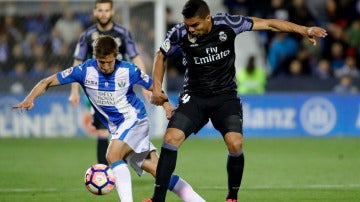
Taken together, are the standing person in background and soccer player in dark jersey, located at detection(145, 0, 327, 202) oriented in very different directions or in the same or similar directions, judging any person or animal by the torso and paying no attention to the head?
same or similar directions

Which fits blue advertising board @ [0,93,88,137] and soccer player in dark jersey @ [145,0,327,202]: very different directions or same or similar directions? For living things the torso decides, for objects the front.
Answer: same or similar directions

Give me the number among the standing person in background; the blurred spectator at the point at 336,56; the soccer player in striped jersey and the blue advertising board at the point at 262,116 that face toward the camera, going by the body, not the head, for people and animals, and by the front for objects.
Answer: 4

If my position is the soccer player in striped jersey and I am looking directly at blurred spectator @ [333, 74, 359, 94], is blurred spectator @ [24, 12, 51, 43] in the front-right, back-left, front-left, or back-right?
front-left

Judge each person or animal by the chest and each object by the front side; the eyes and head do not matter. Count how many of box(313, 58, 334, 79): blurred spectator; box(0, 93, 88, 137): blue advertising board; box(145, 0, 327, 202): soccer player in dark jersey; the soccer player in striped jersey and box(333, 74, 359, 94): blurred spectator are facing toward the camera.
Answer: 5

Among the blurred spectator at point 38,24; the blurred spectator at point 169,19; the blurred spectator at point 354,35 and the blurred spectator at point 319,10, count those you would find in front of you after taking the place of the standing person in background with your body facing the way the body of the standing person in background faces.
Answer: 0

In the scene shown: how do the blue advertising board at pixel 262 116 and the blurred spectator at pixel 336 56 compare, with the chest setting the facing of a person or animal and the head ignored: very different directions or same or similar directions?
same or similar directions

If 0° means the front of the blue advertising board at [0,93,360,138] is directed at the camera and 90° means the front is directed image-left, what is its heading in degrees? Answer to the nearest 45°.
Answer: approximately 0°

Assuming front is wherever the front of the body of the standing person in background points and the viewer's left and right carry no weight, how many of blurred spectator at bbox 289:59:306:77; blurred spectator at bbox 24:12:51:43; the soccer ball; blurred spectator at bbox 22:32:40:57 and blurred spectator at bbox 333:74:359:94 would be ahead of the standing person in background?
1

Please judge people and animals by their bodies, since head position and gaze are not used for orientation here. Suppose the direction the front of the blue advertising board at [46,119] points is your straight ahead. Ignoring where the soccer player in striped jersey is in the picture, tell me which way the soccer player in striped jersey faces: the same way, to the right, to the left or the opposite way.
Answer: the same way

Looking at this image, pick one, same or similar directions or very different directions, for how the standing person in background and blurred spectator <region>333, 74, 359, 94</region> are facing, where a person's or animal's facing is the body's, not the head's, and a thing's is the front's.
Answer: same or similar directions

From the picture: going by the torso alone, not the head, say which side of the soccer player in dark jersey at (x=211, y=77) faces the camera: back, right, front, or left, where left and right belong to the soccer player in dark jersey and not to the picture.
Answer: front

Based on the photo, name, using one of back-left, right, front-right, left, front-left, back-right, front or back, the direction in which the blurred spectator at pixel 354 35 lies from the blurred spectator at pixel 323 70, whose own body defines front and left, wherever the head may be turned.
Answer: back-left

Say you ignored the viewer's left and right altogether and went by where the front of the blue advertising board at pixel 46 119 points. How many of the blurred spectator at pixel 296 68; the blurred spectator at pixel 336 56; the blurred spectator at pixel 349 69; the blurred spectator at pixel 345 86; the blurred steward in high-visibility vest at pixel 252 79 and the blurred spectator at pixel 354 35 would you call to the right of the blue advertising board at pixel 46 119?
0

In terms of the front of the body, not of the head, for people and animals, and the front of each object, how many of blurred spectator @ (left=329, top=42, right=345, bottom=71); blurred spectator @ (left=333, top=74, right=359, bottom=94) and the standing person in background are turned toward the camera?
3

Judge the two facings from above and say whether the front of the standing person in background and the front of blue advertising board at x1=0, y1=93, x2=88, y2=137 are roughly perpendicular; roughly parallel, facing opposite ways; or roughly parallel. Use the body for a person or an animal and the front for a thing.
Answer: roughly parallel

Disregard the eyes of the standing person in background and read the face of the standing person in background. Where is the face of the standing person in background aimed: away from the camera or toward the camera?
toward the camera

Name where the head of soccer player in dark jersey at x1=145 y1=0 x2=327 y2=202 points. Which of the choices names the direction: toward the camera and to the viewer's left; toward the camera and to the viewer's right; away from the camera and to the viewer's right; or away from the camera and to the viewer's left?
toward the camera and to the viewer's left
